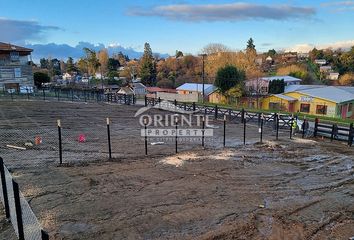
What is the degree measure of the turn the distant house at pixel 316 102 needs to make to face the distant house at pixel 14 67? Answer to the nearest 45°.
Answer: approximately 45° to its right

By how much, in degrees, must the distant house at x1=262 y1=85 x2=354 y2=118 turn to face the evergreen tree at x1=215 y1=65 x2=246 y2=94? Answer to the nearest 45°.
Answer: approximately 45° to its right

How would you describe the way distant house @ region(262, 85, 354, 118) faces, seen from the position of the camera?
facing the viewer and to the left of the viewer

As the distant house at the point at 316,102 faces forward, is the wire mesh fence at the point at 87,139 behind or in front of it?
in front

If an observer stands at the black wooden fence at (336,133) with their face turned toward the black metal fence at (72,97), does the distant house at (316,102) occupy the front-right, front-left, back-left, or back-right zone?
front-right

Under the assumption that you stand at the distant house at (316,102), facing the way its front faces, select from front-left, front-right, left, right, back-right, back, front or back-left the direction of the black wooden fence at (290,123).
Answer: front-left
